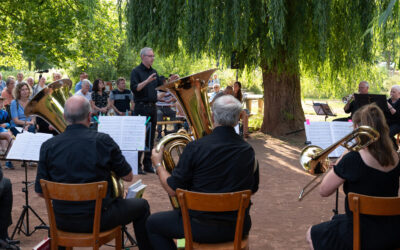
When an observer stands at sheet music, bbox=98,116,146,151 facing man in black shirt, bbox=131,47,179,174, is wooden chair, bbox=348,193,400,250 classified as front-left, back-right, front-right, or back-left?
back-right

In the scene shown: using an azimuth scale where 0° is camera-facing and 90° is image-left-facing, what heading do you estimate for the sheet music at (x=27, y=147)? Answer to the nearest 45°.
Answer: approximately 0°

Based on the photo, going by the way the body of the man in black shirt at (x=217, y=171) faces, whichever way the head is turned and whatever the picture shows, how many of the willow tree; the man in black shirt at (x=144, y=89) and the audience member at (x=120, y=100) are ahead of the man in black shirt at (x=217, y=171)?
3

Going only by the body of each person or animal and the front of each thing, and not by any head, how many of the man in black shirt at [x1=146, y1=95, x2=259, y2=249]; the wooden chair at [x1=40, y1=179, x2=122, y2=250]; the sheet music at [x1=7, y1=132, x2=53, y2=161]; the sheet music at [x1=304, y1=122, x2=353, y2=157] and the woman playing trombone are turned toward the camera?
2

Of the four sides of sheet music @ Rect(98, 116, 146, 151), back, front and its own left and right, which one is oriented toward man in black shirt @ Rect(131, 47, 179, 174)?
back

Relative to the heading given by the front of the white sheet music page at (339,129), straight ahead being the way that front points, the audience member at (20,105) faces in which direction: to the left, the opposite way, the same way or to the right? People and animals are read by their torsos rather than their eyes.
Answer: to the left

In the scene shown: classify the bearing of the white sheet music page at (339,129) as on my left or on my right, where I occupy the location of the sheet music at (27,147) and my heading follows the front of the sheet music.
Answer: on my left

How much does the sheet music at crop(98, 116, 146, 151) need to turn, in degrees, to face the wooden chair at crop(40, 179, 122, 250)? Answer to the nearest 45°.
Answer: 0° — it already faces it

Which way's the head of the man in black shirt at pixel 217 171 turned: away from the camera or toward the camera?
away from the camera

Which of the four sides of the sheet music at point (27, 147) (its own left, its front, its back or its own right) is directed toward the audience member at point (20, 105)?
back

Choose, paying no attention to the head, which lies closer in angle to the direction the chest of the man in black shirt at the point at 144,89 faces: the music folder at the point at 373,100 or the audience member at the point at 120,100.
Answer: the music folder

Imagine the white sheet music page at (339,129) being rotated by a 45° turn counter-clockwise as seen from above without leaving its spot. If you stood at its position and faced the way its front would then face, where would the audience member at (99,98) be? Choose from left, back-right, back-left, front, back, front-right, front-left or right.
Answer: back

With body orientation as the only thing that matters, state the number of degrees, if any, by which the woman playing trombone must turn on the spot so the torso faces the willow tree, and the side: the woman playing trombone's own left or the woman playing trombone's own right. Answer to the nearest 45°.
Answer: approximately 45° to the woman playing trombone's own right
